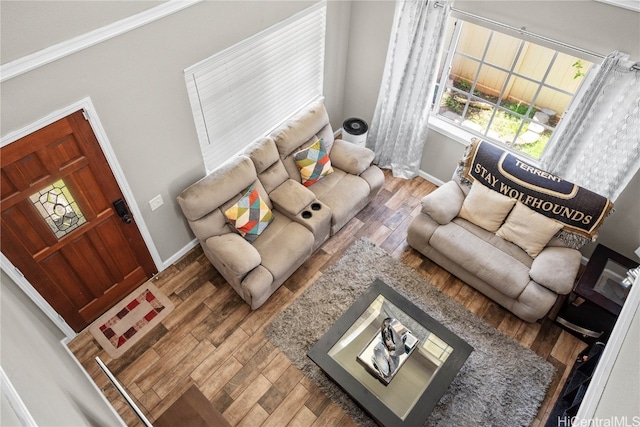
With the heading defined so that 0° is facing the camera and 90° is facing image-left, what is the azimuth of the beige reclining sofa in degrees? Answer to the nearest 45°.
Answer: approximately 315°

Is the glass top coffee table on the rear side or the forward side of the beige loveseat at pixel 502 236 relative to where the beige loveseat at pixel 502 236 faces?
on the forward side

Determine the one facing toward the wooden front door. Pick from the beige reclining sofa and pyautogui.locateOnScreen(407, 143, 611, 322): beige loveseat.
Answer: the beige loveseat

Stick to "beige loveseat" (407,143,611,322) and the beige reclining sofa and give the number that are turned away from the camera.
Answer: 0

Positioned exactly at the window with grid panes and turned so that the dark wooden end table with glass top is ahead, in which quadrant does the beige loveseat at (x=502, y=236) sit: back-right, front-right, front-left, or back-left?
front-right

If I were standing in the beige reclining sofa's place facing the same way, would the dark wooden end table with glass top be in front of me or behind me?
in front

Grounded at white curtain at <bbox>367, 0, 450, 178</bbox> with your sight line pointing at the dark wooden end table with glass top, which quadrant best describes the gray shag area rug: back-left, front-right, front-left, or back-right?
front-right

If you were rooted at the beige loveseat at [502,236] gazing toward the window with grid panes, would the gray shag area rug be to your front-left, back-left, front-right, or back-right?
back-left

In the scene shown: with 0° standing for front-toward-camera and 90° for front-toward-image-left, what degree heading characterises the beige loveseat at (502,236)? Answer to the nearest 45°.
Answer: approximately 45°

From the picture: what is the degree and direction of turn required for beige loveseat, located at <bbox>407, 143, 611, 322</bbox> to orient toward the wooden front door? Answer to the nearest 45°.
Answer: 0° — it already faces it

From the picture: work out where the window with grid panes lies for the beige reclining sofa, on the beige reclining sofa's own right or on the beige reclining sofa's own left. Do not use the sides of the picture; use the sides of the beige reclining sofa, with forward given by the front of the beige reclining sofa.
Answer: on the beige reclining sofa's own left
